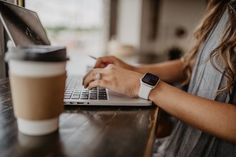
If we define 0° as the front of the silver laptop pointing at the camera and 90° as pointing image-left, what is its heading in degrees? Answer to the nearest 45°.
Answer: approximately 270°

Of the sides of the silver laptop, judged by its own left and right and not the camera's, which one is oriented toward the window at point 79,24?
left

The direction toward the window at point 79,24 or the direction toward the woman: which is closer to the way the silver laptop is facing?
the woman

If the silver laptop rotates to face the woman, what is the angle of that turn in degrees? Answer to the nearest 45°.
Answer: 0° — it already faces them
